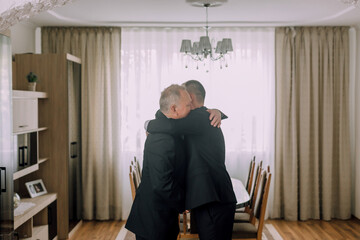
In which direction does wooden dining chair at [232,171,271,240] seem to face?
to the viewer's left

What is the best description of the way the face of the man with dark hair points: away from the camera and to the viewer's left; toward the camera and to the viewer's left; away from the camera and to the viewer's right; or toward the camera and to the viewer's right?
away from the camera and to the viewer's left

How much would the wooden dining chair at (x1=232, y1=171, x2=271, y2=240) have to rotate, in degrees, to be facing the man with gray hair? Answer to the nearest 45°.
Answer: approximately 45° to its left

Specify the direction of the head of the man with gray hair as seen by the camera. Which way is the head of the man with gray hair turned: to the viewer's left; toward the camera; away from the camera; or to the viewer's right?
to the viewer's right

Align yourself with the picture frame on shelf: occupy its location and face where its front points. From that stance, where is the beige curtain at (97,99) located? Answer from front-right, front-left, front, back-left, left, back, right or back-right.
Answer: left

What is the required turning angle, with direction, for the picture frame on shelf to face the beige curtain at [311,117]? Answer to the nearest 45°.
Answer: approximately 45° to its left

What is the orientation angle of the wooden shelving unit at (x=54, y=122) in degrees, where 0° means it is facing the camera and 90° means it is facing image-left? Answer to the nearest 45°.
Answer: approximately 270°

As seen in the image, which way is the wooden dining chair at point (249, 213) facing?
to the viewer's left
